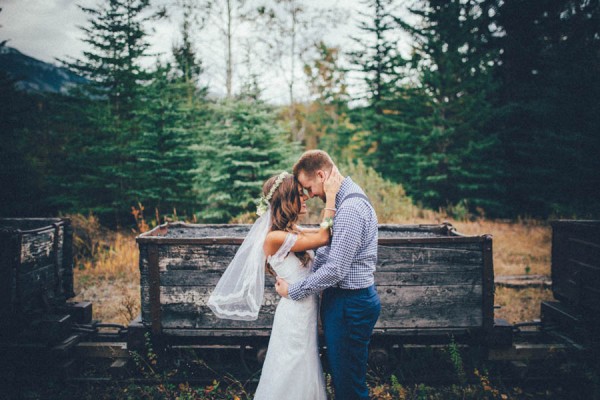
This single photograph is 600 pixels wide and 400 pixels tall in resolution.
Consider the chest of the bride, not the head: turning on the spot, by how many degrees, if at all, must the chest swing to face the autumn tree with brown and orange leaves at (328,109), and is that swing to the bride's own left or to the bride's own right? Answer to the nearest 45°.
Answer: approximately 90° to the bride's own left

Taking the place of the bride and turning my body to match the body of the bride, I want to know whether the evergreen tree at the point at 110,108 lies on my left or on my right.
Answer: on my left

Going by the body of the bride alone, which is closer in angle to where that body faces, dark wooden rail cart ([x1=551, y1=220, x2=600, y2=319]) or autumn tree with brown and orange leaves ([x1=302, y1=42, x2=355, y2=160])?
the dark wooden rail cart

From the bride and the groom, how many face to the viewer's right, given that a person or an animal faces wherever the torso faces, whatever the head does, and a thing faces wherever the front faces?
1

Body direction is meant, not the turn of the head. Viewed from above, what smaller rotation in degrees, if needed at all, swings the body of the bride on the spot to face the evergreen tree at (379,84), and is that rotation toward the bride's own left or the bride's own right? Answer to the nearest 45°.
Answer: approximately 90° to the bride's own left

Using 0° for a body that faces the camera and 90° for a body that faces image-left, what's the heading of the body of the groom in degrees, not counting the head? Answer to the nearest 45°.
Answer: approximately 90°

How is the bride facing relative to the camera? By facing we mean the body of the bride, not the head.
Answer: to the viewer's right

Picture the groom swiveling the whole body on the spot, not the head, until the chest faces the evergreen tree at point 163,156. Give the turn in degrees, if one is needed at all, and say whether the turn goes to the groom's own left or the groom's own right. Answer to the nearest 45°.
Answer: approximately 45° to the groom's own right

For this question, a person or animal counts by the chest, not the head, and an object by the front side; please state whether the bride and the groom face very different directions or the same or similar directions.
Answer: very different directions

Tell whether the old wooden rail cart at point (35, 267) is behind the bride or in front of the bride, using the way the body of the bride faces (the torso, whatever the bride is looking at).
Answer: behind

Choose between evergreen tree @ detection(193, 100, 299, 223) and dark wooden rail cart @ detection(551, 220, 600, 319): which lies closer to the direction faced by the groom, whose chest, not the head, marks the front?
the evergreen tree

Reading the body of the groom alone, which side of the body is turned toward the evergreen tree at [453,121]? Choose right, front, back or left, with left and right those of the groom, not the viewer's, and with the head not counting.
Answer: right

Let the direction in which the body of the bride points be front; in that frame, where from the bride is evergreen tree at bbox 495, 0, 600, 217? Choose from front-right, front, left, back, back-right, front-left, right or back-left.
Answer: front-left

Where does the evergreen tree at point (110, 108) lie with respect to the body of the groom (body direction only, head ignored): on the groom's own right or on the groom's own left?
on the groom's own right

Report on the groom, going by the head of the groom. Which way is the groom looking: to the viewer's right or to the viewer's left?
to the viewer's left
